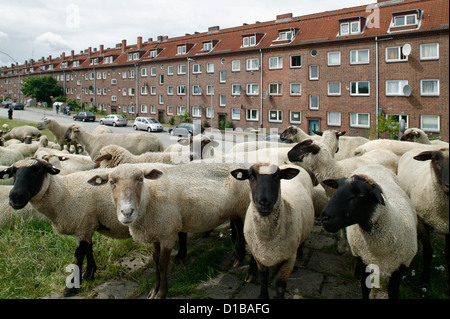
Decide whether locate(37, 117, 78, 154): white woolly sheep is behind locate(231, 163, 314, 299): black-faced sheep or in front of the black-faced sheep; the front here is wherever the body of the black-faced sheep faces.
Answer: behind

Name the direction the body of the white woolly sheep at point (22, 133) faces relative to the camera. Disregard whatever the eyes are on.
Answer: to the viewer's left

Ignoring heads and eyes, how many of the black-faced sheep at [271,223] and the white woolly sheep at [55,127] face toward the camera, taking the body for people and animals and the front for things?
1

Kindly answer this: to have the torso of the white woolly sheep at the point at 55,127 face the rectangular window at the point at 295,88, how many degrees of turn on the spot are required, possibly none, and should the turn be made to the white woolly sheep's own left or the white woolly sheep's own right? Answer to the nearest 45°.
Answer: approximately 135° to the white woolly sheep's own right

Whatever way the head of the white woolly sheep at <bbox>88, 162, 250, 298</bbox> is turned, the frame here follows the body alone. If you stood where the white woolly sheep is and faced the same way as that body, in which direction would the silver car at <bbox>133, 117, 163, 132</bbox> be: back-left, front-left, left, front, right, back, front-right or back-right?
back-right

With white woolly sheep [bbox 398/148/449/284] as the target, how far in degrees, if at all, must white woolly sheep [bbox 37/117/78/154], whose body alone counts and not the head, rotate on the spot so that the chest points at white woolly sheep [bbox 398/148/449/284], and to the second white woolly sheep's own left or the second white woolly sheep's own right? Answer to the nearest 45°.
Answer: approximately 90° to the second white woolly sheep's own left

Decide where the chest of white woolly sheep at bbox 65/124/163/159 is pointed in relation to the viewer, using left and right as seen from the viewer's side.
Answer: facing to the left of the viewer

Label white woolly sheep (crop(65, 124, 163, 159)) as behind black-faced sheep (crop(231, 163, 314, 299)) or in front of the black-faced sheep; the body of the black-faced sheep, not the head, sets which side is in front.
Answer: behind
